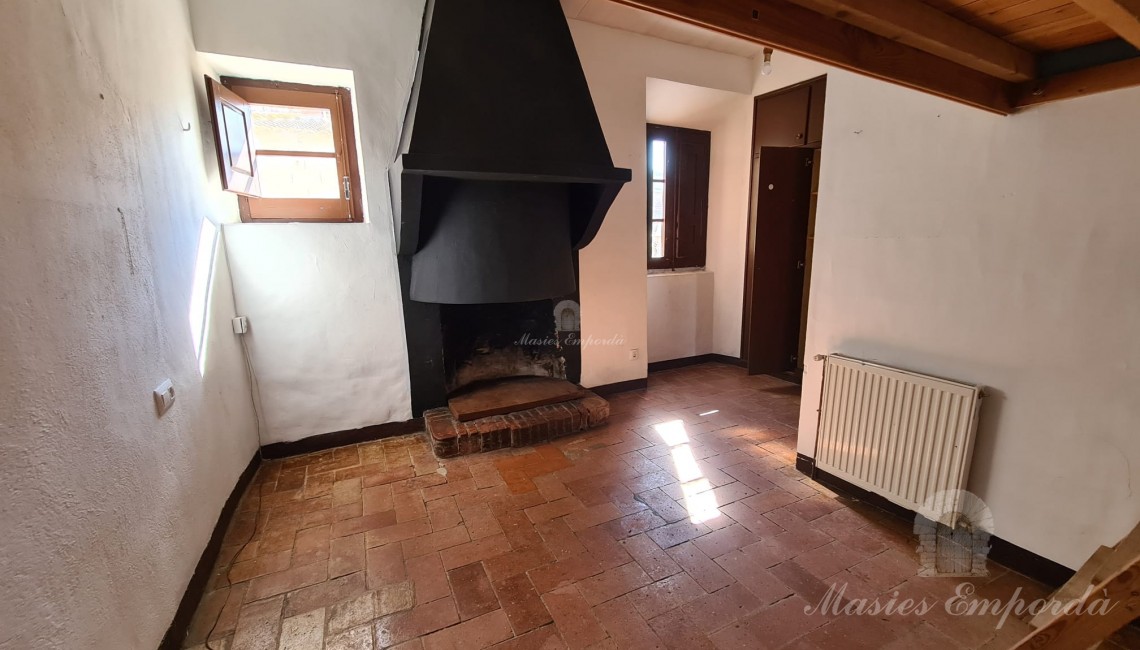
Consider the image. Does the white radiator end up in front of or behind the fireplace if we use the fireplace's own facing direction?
in front

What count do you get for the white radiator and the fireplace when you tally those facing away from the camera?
0

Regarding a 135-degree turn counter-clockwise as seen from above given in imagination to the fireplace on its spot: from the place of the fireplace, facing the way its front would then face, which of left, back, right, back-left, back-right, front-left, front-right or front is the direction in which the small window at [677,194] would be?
front-right

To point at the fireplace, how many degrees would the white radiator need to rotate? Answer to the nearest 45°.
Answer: approximately 45° to its right

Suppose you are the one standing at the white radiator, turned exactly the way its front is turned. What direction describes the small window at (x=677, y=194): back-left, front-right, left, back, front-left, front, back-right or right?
right

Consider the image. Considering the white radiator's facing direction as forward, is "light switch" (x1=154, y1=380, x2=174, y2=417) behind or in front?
in front

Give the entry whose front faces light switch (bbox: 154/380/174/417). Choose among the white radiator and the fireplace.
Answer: the white radiator

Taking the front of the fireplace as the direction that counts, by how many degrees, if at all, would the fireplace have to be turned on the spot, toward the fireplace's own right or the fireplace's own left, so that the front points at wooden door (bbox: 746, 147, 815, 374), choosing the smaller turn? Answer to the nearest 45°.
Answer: approximately 45° to the fireplace's own left

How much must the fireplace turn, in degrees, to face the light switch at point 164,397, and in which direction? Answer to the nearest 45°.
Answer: approximately 90° to its right

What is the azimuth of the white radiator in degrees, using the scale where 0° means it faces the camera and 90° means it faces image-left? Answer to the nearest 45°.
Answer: approximately 45°

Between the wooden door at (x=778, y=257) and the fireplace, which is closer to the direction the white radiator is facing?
the fireplace

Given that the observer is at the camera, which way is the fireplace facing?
facing the viewer and to the right of the viewer

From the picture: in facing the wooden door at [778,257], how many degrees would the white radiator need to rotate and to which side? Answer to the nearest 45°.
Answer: approximately 90° to its right
